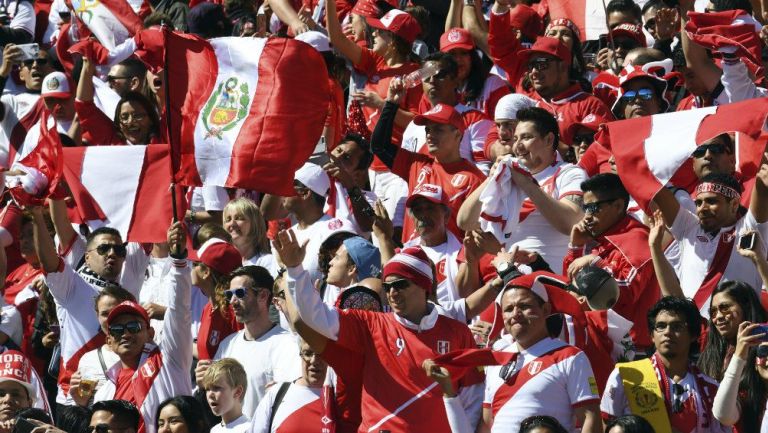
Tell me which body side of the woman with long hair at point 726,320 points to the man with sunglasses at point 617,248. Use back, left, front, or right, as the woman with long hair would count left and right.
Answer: right

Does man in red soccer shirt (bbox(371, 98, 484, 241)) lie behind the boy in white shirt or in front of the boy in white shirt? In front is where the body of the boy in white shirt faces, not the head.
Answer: behind

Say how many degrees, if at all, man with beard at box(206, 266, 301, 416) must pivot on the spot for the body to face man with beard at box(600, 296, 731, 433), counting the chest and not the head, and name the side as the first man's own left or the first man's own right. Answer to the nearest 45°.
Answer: approximately 90° to the first man's own left

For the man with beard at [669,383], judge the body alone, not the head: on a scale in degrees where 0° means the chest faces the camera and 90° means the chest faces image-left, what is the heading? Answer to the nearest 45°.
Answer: approximately 0°

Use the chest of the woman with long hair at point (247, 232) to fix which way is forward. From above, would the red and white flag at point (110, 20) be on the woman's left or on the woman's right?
on the woman's right
